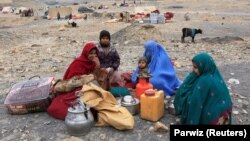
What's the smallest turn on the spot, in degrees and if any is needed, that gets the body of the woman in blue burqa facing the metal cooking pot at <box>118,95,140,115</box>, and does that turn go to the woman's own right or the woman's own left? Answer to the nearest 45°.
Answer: approximately 45° to the woman's own left

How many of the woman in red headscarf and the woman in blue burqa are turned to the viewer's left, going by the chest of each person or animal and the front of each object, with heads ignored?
1

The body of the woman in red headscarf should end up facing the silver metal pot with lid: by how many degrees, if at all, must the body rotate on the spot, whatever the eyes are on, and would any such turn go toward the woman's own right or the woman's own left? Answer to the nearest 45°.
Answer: approximately 45° to the woman's own right

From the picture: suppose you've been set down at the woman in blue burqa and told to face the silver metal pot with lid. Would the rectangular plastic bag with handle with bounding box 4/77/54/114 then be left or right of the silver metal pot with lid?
right

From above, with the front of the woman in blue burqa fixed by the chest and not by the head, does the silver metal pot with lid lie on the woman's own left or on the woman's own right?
on the woman's own left

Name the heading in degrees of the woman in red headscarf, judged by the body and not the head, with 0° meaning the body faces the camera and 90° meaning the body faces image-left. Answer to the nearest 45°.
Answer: approximately 315°

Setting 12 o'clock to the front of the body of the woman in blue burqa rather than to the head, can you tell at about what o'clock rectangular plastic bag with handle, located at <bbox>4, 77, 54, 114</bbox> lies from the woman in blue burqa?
The rectangular plastic bag with handle is roughly at 11 o'clock from the woman in blue burqa.

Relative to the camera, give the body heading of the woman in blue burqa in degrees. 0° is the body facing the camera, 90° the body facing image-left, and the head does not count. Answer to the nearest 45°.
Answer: approximately 90°

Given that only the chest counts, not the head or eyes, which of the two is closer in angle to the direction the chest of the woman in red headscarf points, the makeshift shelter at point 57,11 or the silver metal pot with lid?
the silver metal pot with lid
